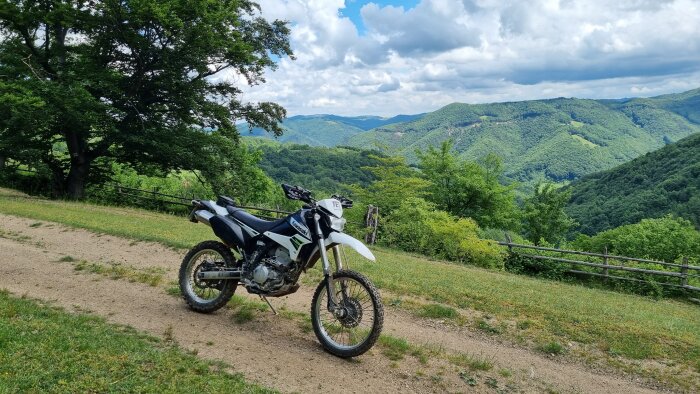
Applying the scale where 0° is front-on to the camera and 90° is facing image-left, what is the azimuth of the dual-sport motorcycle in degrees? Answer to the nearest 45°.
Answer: approximately 315°

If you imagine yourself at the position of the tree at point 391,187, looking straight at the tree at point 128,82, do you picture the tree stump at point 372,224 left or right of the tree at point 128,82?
left

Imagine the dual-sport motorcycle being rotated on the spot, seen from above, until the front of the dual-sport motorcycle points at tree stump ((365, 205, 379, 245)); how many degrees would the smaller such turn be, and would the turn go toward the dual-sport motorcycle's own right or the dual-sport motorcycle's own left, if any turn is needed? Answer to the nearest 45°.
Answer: approximately 135° to the dual-sport motorcycle's own left

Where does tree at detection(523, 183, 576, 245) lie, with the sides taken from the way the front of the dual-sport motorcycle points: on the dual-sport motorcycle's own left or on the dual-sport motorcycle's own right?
on the dual-sport motorcycle's own left

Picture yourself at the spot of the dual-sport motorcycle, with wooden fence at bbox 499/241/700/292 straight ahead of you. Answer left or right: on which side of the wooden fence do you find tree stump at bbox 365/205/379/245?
left

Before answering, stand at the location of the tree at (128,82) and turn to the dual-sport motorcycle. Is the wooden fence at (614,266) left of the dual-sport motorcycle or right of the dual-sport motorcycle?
left

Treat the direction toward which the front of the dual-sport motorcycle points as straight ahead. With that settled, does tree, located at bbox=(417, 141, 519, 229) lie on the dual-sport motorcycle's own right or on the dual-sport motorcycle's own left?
on the dual-sport motorcycle's own left
